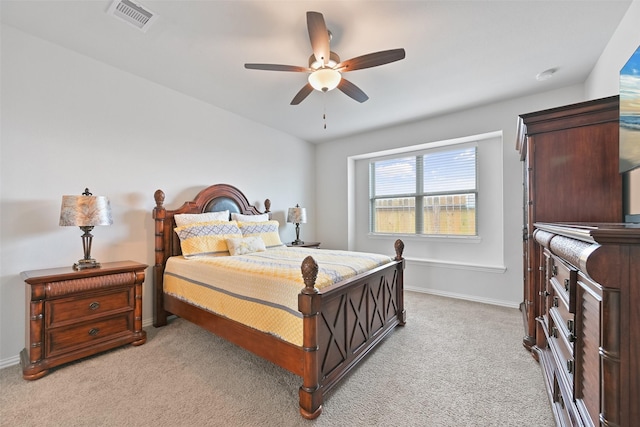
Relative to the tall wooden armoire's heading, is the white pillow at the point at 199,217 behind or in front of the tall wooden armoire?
in front

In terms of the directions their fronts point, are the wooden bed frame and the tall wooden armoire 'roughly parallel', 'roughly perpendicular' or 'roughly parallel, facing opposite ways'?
roughly parallel, facing opposite ways

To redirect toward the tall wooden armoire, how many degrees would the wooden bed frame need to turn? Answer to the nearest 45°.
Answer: approximately 45° to its left

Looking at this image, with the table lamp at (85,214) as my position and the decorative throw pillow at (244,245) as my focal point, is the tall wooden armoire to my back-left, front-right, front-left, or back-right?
front-right

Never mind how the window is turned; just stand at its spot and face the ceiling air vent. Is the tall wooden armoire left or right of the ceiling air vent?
left

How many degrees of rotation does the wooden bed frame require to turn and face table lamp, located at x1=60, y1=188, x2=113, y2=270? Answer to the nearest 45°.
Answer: approximately 135° to its right

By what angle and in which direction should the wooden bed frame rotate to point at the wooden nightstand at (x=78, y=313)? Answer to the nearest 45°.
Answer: approximately 135° to its right

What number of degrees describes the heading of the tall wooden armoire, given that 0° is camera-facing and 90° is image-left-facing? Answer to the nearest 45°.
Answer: approximately 90°

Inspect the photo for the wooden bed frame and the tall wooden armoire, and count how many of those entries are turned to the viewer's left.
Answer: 1

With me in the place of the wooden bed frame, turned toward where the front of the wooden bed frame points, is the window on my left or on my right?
on my left

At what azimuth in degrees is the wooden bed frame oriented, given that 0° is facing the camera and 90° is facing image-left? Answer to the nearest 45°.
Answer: approximately 315°

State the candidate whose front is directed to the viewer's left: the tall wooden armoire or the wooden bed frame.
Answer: the tall wooden armoire
